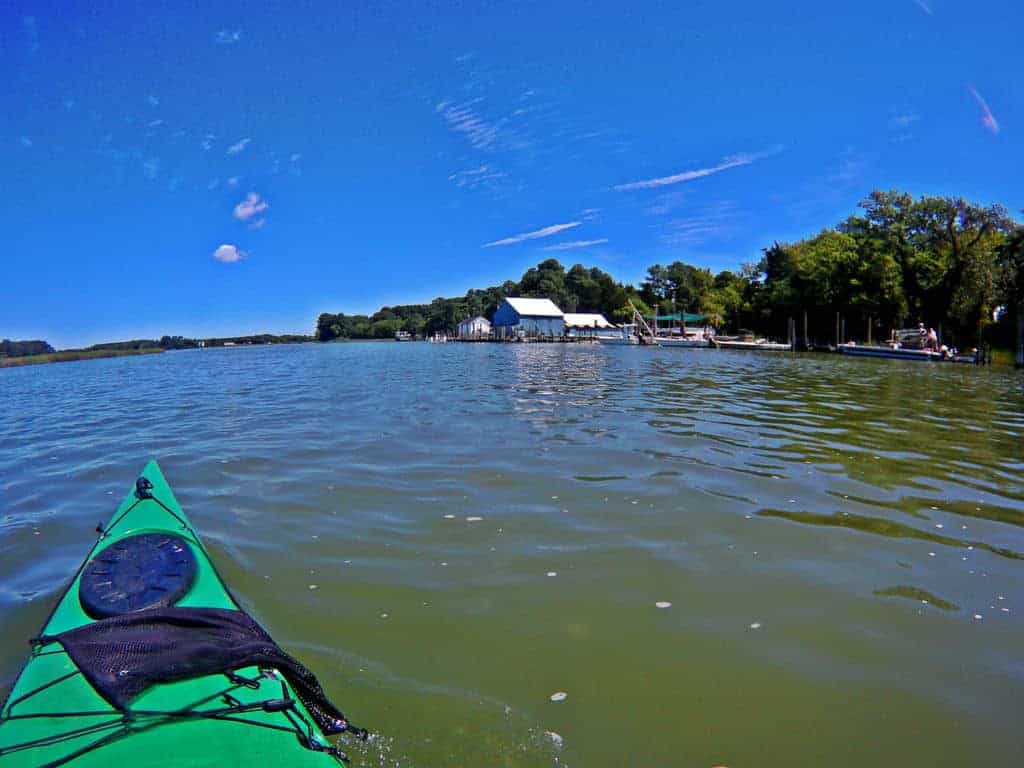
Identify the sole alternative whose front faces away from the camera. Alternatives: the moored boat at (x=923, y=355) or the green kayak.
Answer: the green kayak

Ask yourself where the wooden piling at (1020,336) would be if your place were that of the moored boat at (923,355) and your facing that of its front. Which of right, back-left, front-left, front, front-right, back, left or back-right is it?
back-left

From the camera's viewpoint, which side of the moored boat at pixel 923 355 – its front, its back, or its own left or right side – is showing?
left

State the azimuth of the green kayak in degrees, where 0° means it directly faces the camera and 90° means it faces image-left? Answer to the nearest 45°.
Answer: approximately 180°

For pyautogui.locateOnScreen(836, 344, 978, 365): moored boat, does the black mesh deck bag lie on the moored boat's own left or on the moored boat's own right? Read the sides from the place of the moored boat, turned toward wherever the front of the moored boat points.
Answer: on the moored boat's own left

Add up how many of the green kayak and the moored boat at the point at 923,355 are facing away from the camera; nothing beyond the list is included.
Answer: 1

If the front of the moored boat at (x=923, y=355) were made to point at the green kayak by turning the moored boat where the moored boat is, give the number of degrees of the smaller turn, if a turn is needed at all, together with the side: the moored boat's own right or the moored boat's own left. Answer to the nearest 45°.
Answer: approximately 90° to the moored boat's own left

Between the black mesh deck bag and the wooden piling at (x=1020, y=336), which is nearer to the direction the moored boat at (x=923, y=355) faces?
the black mesh deck bag
